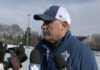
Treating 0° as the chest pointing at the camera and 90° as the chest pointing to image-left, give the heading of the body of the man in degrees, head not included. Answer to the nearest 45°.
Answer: approximately 45°
